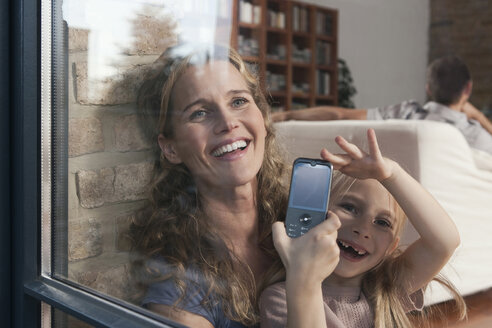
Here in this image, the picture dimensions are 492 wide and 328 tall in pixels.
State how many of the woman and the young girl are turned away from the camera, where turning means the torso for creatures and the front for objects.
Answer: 0

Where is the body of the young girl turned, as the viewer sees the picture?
toward the camera

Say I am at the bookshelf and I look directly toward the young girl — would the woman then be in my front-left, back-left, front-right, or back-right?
front-right

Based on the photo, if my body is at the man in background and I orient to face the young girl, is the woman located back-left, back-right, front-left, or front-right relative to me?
front-right

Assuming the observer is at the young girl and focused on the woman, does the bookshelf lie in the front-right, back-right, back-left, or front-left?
front-right

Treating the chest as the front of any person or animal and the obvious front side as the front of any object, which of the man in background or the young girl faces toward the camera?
the young girl

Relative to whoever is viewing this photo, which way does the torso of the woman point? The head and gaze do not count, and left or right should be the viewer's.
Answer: facing the viewer and to the right of the viewer

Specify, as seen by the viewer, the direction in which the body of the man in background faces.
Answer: away from the camera

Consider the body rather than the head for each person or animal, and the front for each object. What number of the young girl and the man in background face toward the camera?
1
